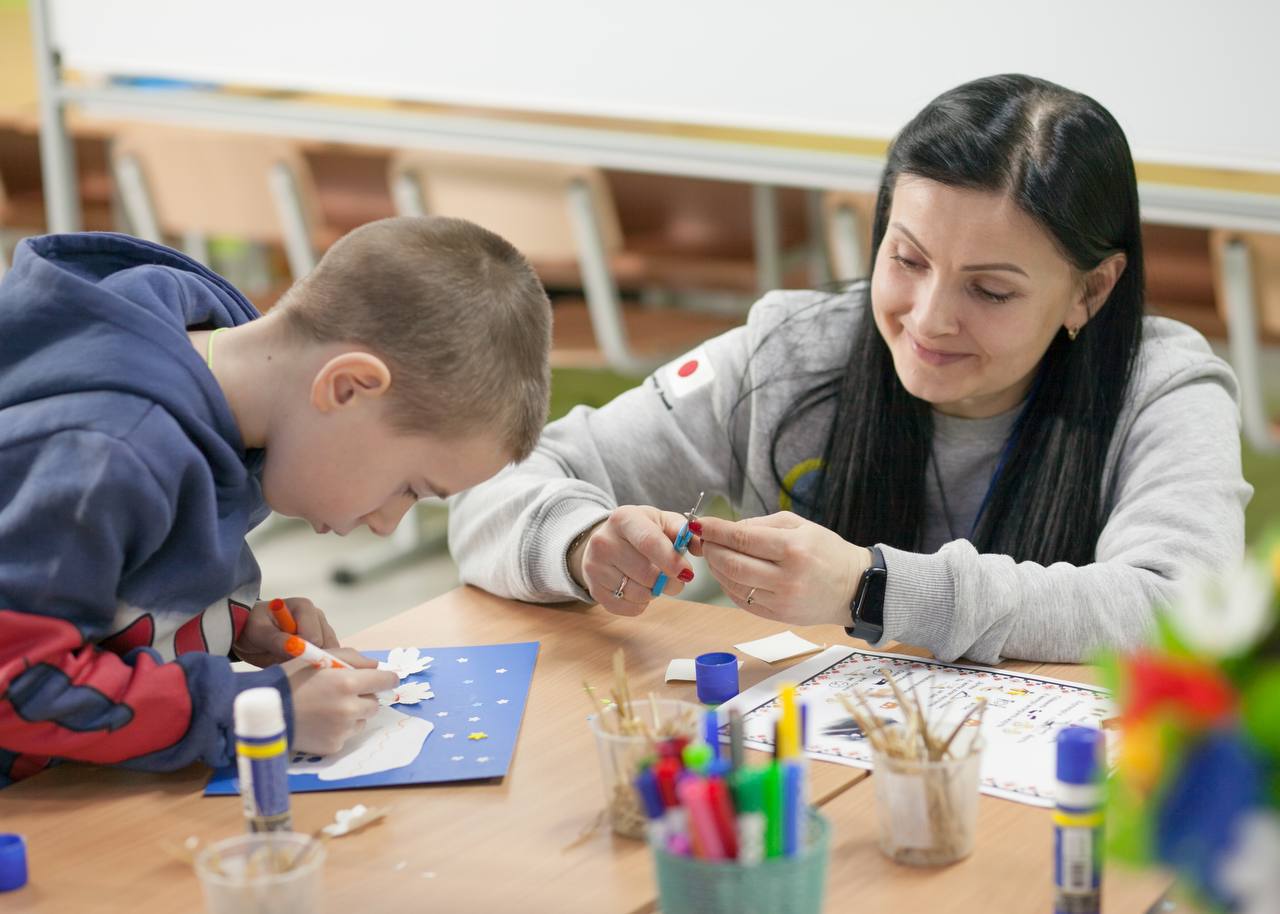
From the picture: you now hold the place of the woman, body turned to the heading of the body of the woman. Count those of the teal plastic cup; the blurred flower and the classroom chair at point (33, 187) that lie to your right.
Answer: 1

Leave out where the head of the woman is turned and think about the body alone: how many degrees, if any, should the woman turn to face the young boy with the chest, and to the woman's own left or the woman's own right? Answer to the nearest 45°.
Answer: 0° — they already face them

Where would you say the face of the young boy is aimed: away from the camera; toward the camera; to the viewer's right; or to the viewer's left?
to the viewer's right

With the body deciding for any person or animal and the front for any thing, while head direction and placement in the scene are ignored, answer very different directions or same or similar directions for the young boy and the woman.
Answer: very different directions

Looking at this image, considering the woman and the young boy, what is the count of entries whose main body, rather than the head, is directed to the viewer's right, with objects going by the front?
1

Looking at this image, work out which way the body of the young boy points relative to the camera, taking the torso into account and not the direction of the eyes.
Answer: to the viewer's right

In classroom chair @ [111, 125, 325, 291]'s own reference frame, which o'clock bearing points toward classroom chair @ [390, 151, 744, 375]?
classroom chair @ [390, 151, 744, 375] is roughly at 3 o'clock from classroom chair @ [111, 125, 325, 291].

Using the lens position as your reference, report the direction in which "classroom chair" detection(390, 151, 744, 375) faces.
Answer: facing away from the viewer and to the right of the viewer

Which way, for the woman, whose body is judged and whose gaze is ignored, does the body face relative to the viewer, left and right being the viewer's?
facing the viewer and to the left of the viewer

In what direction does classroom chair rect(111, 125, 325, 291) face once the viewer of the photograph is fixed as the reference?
facing away from the viewer and to the right of the viewer

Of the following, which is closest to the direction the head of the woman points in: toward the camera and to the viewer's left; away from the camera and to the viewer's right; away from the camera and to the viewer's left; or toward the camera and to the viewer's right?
toward the camera and to the viewer's left
